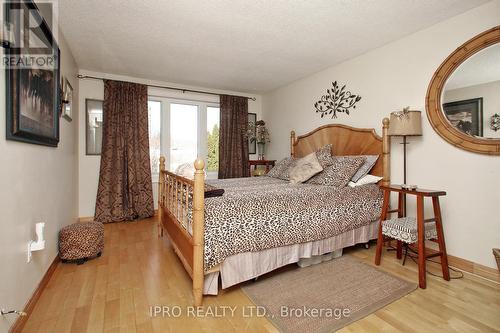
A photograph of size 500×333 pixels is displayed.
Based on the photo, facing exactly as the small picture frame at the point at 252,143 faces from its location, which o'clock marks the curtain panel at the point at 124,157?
The curtain panel is roughly at 2 o'clock from the small picture frame.

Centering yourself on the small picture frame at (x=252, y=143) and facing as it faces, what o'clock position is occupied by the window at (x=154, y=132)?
The window is roughly at 2 o'clock from the small picture frame.

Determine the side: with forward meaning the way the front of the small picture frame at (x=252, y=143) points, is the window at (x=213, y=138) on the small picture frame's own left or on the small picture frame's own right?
on the small picture frame's own right

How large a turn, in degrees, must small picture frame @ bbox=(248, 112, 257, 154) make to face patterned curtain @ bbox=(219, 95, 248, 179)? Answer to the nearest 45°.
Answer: approximately 45° to its right

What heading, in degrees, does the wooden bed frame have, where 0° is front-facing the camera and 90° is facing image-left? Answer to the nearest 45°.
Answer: approximately 45°

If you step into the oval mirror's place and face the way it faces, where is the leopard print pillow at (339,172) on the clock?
The leopard print pillow is roughly at 1 o'clock from the oval mirror.

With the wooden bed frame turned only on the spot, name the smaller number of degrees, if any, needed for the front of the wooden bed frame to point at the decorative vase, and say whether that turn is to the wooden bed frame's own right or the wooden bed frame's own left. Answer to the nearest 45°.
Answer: approximately 135° to the wooden bed frame's own right

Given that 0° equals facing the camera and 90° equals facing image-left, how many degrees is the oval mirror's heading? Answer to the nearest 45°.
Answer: approximately 45°
